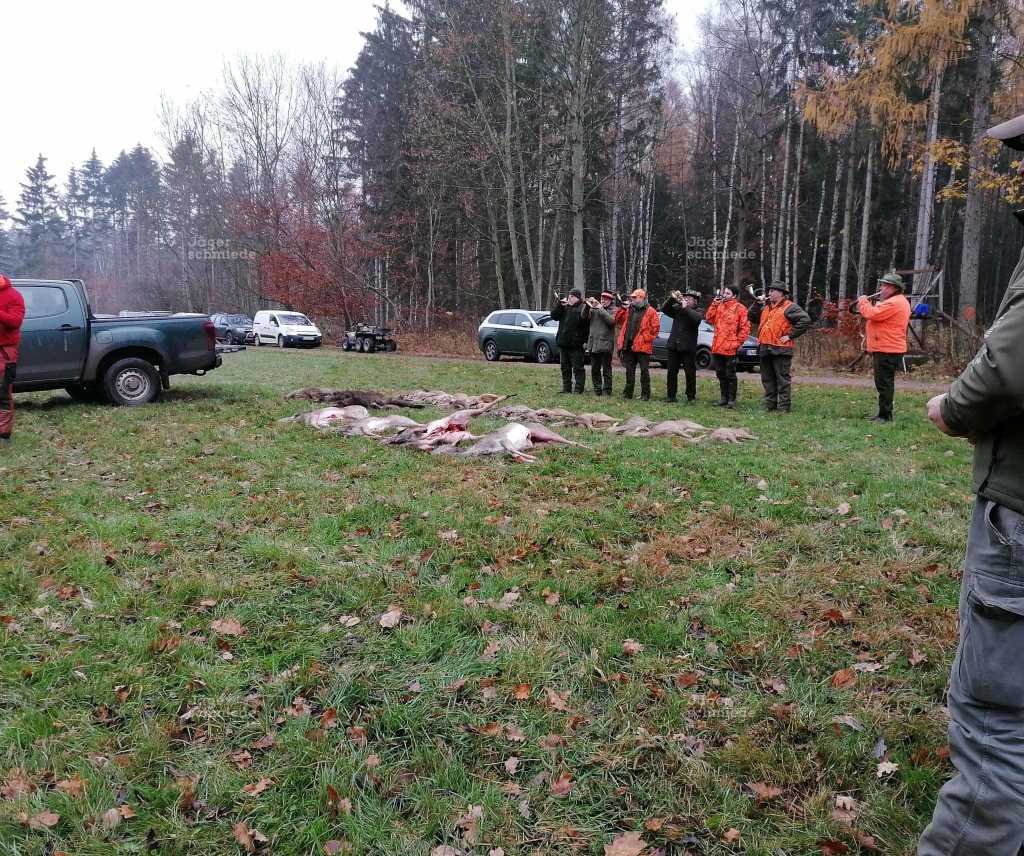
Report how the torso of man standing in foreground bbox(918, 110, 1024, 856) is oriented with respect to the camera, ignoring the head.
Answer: to the viewer's left

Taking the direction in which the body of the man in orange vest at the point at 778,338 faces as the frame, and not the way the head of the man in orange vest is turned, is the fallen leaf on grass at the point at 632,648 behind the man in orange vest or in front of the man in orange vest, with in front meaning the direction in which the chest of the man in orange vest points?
in front

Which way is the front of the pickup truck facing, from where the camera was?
facing to the left of the viewer

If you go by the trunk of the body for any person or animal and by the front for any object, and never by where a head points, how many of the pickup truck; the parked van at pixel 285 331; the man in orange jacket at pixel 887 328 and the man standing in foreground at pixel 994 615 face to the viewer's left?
3

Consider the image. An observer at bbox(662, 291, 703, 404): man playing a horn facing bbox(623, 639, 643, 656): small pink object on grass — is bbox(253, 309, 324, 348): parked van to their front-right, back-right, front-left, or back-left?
back-right

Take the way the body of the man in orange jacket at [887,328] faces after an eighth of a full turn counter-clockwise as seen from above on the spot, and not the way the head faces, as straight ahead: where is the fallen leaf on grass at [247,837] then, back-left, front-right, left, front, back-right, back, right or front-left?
front-left

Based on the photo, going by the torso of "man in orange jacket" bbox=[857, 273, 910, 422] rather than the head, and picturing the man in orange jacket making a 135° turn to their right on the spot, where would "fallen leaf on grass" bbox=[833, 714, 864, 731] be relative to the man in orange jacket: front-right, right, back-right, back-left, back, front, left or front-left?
back-right

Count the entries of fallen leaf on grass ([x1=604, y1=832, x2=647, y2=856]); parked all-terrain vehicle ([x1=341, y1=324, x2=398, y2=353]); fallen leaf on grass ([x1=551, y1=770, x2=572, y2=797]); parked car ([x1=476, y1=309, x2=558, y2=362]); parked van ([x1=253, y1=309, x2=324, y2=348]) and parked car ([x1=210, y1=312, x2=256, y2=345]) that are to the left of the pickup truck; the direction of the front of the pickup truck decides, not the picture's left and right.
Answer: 2

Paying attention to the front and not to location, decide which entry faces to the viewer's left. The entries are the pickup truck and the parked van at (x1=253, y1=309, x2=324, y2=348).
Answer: the pickup truck

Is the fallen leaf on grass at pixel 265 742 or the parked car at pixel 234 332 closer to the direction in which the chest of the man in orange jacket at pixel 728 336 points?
the fallen leaf on grass

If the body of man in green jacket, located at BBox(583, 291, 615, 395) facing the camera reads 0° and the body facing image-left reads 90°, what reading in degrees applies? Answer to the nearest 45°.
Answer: approximately 45°

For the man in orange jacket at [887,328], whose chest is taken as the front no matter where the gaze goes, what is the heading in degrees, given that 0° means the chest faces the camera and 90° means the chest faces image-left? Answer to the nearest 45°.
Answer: approximately 90°
